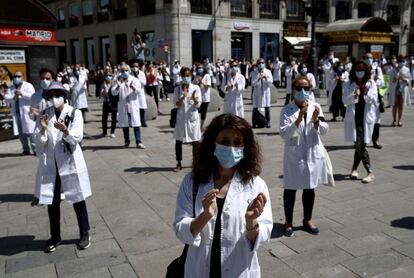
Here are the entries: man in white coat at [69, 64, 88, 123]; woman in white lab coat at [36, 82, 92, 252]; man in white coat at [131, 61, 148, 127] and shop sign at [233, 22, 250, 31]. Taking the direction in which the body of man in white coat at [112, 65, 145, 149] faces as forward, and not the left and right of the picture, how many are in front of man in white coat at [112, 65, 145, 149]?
1

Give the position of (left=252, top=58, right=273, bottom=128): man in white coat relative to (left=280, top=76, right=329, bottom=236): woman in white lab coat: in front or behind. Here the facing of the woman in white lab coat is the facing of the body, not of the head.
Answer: behind

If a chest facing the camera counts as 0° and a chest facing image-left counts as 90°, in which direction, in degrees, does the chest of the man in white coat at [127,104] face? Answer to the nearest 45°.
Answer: approximately 0°

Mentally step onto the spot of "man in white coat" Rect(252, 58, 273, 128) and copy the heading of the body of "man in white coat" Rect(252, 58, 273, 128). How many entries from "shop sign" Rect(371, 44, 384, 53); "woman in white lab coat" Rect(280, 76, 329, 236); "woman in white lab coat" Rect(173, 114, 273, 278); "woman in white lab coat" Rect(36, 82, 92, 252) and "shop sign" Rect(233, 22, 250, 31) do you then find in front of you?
3

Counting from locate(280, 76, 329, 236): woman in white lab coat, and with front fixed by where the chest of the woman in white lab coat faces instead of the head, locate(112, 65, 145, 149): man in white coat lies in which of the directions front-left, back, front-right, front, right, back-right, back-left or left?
back-right

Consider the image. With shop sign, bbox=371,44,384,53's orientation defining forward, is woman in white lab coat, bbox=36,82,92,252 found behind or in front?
in front

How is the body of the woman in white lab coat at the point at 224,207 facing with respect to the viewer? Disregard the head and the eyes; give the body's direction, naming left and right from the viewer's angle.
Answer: facing the viewer

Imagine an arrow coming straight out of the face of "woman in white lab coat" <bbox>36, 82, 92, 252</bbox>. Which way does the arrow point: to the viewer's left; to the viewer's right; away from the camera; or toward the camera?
toward the camera

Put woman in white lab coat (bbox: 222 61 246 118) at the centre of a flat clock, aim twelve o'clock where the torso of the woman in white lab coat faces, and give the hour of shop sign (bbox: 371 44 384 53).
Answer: The shop sign is roughly at 7 o'clock from the woman in white lab coat.

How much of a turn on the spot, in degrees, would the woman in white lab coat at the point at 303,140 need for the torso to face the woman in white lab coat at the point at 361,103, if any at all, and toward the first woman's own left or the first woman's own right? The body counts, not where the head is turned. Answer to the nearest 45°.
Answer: approximately 180°

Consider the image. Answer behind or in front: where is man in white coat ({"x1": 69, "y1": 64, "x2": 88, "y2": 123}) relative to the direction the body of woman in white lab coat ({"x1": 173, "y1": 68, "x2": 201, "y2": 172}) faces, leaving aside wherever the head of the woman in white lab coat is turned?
behind

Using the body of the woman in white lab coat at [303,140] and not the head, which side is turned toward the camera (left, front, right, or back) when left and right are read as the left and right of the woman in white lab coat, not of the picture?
front

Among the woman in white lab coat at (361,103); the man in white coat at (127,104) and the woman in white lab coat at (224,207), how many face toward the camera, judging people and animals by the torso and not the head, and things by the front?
3

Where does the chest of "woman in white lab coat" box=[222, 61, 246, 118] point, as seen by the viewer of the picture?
toward the camera

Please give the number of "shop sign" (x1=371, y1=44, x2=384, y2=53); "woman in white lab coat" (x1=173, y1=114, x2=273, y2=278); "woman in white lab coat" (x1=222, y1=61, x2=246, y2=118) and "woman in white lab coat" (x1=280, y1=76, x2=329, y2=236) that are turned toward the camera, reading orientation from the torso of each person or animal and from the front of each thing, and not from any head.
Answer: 4

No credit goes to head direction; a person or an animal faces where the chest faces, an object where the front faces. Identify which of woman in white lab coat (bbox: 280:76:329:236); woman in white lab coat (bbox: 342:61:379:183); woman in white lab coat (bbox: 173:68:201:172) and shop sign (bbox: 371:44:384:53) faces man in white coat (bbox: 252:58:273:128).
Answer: the shop sign

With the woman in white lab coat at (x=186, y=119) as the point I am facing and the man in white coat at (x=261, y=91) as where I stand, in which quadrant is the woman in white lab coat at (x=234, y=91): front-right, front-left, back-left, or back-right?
front-right
